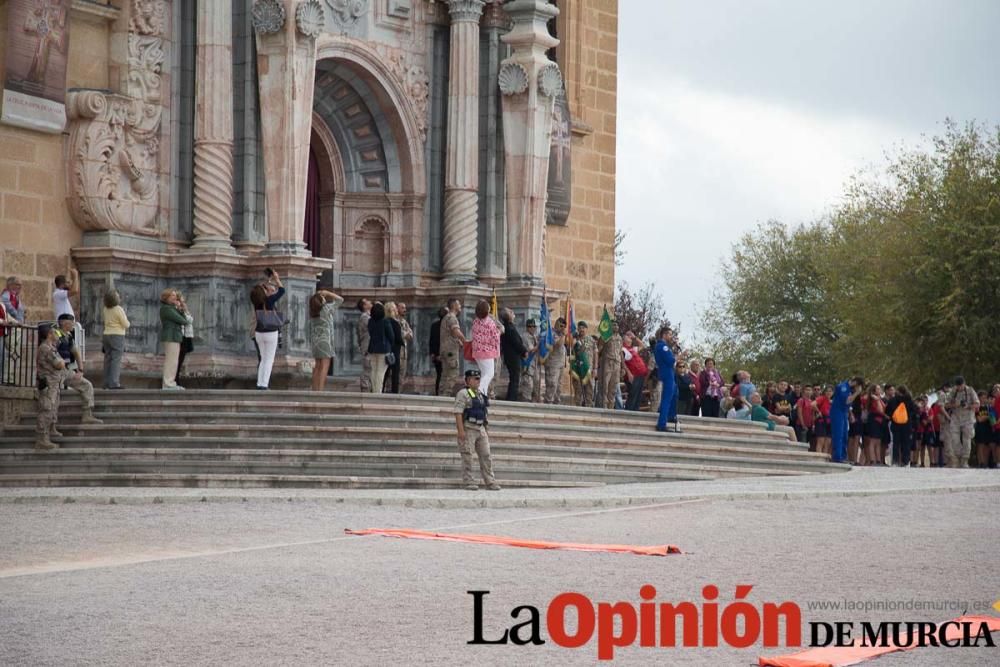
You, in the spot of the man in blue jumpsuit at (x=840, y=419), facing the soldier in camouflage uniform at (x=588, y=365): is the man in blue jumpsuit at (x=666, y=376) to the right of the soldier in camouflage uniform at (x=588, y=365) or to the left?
left

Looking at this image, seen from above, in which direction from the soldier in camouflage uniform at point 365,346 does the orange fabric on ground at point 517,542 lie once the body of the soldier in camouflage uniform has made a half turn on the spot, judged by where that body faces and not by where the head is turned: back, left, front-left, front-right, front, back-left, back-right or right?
left

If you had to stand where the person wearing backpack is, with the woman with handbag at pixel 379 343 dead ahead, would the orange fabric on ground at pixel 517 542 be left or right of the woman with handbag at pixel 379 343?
left

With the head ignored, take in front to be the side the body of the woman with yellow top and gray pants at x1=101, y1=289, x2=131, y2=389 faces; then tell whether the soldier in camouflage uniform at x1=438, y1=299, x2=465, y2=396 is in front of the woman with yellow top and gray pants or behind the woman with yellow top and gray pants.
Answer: in front

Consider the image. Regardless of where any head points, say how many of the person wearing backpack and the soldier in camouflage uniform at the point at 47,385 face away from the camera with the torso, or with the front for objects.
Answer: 1

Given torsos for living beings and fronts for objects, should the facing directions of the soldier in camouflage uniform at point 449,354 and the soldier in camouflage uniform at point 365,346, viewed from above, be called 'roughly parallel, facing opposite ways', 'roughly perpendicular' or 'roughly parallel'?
roughly parallel

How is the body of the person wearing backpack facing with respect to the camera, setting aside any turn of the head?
away from the camera

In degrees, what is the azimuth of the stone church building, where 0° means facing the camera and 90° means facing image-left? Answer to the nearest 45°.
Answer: approximately 315°
